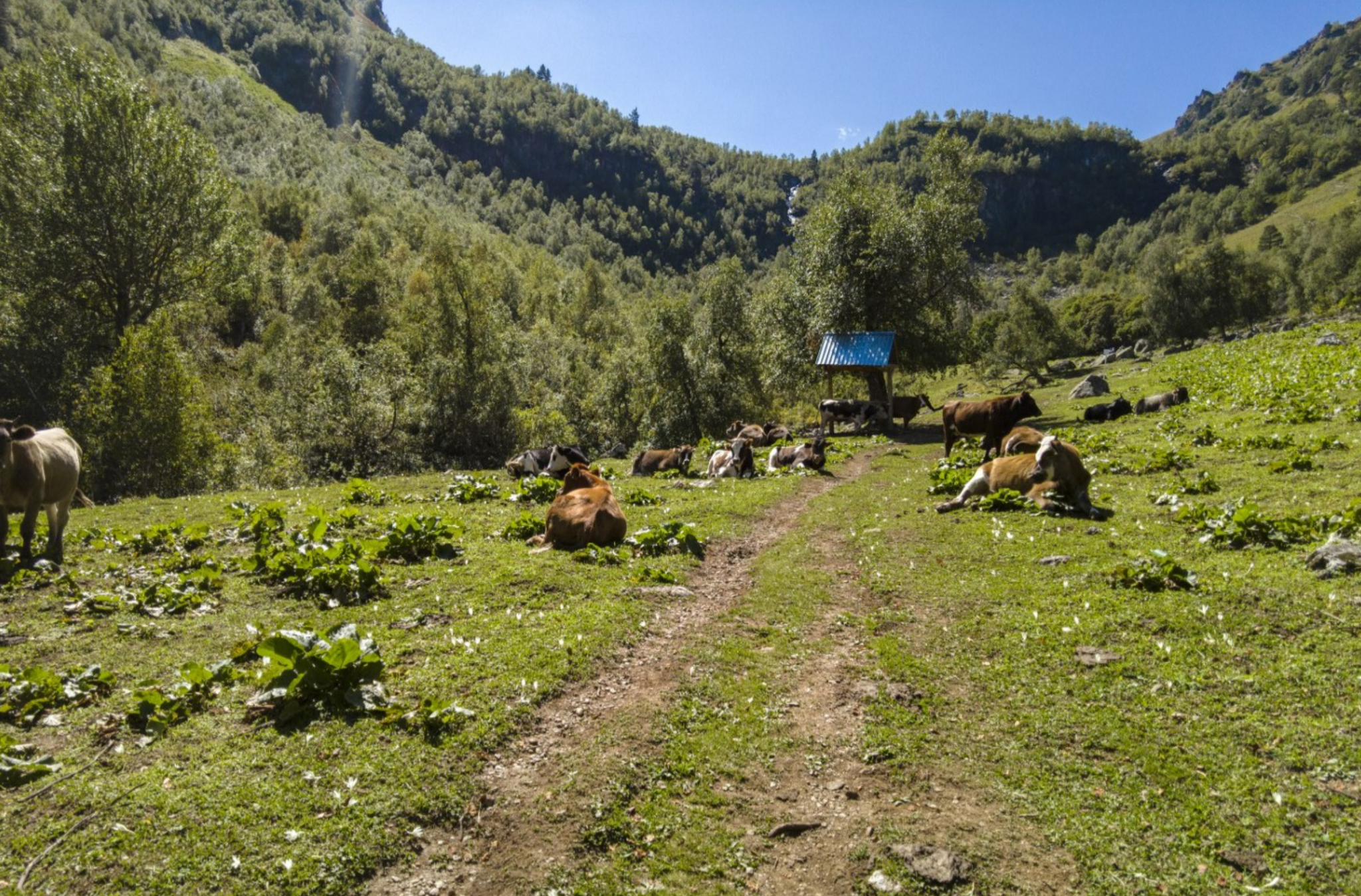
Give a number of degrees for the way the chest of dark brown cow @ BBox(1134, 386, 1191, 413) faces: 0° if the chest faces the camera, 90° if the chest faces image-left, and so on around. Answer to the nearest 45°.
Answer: approximately 270°

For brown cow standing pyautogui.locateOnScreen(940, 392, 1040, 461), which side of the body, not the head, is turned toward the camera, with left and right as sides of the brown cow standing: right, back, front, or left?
right

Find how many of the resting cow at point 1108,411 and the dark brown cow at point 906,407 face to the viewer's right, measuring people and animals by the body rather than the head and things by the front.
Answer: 2

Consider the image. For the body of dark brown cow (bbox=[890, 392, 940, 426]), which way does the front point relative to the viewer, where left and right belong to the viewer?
facing to the right of the viewer

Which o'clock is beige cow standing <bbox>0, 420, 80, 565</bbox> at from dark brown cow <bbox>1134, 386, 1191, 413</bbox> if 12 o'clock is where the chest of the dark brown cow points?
The beige cow standing is roughly at 4 o'clock from the dark brown cow.

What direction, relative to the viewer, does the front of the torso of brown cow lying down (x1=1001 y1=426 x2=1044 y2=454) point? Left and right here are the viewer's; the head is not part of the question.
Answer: facing to the right of the viewer

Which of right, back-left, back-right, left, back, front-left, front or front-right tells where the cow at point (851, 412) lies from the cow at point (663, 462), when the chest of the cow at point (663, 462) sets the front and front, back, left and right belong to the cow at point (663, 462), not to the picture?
front-left

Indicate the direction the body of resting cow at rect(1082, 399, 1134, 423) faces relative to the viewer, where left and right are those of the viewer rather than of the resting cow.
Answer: facing to the right of the viewer

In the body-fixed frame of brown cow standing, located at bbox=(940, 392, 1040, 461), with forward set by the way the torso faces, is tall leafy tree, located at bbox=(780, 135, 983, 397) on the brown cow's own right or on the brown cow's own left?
on the brown cow's own left
